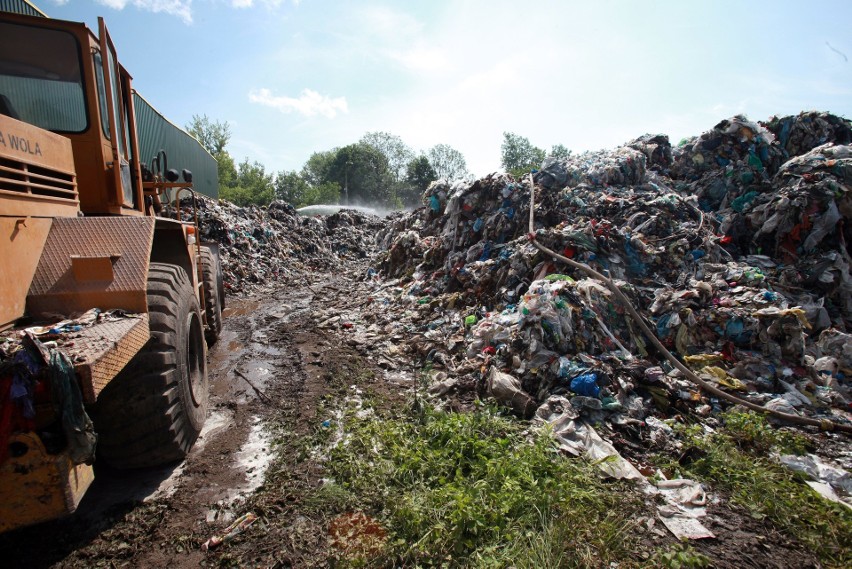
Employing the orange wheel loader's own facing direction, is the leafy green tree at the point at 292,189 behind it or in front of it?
in front

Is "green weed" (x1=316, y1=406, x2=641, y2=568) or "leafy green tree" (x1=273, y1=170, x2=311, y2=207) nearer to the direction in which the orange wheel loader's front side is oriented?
the leafy green tree

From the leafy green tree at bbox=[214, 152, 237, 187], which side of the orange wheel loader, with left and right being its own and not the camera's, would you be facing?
front

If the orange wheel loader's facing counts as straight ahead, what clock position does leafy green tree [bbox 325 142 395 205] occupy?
The leafy green tree is roughly at 1 o'clock from the orange wheel loader.

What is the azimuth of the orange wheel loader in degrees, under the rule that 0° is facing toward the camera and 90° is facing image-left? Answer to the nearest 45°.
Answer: approximately 180°

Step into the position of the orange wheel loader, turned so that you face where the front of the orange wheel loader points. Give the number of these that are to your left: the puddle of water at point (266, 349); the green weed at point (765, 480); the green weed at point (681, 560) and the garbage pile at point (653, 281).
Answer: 0

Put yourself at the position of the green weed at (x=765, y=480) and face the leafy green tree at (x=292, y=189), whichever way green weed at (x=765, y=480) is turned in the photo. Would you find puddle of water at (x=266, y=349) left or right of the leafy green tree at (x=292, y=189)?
left

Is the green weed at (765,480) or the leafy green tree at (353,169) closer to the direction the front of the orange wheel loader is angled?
the leafy green tree

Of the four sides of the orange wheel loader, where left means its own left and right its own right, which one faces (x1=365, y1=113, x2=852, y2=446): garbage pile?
right

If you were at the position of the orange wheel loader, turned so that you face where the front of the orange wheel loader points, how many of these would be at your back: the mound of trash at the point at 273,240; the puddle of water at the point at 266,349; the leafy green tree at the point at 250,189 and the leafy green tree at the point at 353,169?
0

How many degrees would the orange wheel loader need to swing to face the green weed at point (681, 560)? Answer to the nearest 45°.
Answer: approximately 135° to its right

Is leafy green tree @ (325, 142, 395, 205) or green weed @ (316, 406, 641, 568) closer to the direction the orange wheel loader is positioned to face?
the leafy green tree

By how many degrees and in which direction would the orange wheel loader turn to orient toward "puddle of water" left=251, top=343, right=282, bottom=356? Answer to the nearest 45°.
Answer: approximately 45° to its right

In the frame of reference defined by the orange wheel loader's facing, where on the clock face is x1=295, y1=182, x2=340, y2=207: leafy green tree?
The leafy green tree is roughly at 1 o'clock from the orange wheel loader.

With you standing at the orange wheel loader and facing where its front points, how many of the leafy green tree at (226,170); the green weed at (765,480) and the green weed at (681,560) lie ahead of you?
1

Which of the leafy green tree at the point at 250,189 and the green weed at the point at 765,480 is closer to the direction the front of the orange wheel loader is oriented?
the leafy green tree

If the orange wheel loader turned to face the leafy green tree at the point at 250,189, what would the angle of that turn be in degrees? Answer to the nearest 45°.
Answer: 0° — it already faces it

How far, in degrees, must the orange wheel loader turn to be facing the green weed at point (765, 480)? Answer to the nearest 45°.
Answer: approximately 135° to its right

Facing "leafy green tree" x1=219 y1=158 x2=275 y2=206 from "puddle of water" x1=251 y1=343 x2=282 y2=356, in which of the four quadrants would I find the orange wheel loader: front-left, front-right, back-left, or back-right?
back-left
